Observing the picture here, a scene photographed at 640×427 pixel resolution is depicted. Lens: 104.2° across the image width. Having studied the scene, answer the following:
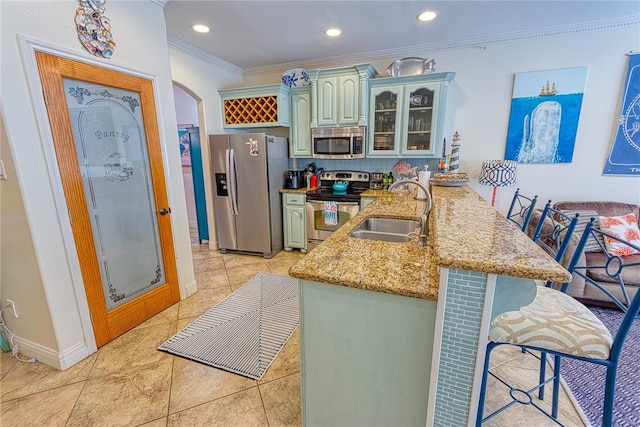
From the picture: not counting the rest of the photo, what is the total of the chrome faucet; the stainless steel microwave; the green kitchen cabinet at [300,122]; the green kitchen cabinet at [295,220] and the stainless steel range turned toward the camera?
4

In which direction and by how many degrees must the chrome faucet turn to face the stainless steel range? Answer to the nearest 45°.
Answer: approximately 45° to its right

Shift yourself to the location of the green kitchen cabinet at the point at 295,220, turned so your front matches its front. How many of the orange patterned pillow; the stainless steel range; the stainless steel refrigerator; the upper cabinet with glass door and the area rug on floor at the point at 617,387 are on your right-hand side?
1

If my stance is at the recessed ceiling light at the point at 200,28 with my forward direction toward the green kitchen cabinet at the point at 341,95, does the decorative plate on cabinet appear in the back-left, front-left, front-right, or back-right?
front-left

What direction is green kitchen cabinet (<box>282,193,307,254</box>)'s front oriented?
toward the camera

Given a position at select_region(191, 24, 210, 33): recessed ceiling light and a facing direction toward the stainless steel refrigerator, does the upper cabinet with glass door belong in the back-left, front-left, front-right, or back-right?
front-right

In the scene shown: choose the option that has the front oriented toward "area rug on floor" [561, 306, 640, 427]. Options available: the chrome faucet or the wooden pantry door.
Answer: the wooden pantry door

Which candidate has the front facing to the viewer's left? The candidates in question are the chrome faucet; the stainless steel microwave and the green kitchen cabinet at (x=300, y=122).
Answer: the chrome faucet

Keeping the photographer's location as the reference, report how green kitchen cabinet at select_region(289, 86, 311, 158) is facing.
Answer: facing the viewer

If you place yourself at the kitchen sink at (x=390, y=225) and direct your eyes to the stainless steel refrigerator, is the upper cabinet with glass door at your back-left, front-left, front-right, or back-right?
front-right

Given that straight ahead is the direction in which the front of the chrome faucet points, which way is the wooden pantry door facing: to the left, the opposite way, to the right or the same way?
the opposite way

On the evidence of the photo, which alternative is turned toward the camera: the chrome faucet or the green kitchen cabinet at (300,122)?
the green kitchen cabinet

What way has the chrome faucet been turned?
to the viewer's left

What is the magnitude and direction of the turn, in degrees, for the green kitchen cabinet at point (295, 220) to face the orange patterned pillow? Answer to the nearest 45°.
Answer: approximately 45° to its left

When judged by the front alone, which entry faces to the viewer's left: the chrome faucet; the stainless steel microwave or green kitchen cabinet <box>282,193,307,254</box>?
the chrome faucet

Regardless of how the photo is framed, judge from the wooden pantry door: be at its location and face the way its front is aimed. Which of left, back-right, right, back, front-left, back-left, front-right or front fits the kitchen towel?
front-left

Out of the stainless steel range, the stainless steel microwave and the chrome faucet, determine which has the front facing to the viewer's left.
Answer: the chrome faucet

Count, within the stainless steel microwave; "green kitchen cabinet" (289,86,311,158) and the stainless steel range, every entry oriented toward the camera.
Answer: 3

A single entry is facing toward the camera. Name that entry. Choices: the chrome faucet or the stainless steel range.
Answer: the stainless steel range

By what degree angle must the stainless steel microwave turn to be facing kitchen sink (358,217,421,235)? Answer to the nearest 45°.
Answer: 0° — it already faces it
